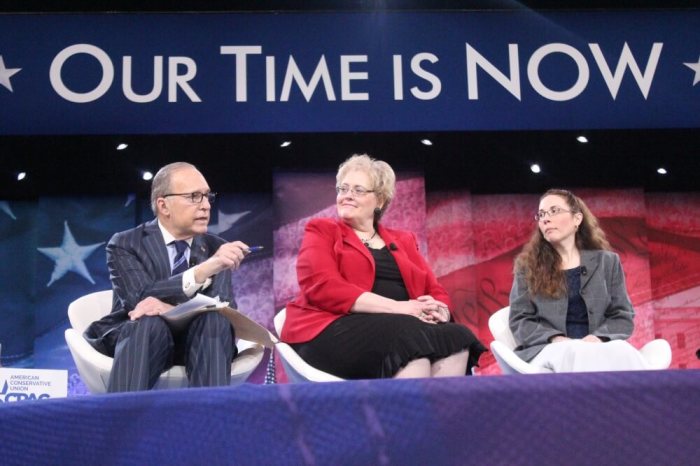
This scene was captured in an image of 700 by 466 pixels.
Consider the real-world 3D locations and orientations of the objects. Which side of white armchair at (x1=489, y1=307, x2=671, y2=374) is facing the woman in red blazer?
right

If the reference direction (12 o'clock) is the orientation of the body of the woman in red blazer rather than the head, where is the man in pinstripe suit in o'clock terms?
The man in pinstripe suit is roughly at 4 o'clock from the woman in red blazer.

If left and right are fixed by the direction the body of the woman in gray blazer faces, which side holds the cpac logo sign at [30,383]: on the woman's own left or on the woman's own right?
on the woman's own right

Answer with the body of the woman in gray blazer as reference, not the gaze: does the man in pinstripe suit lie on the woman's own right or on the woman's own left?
on the woman's own right

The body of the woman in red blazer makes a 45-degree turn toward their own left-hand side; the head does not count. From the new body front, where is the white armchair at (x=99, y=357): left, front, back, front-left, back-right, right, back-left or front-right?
back

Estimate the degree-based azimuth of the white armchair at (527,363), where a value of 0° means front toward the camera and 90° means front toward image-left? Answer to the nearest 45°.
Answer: approximately 315°

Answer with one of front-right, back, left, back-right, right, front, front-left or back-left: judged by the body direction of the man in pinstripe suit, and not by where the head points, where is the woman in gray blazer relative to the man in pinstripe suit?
front-left

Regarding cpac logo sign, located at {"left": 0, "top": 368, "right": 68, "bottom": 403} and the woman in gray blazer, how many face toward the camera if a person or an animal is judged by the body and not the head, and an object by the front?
2
